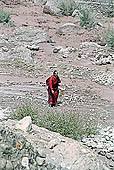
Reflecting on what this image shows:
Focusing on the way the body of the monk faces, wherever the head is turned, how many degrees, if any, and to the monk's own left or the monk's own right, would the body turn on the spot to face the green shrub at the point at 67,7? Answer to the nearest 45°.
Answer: approximately 135° to the monk's own left

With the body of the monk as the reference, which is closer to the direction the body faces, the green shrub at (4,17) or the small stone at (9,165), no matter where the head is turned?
the small stone

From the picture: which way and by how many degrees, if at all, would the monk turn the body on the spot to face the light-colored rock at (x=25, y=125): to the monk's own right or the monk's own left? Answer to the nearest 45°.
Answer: approximately 45° to the monk's own right

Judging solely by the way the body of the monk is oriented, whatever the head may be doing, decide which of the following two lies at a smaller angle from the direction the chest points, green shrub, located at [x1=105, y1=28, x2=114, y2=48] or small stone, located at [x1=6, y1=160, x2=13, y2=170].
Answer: the small stone

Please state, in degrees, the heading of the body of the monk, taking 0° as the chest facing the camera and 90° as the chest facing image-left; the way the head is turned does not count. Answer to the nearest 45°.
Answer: approximately 315°

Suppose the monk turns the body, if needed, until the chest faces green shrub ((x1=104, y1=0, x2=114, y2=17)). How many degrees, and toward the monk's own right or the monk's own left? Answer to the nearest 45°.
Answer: approximately 135° to the monk's own left

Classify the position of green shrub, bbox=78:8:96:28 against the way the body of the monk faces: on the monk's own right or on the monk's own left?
on the monk's own left

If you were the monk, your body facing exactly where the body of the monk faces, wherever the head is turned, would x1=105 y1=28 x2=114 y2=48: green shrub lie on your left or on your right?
on your left

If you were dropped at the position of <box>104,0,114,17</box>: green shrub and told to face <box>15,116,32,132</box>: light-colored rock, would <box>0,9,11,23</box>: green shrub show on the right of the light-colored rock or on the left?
right

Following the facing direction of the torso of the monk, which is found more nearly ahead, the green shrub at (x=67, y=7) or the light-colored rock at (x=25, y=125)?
the light-colored rock

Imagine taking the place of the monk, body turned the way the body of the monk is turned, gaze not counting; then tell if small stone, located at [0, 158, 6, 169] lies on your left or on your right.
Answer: on your right

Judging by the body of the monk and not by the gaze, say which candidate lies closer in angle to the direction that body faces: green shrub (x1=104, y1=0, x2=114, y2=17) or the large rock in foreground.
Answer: the large rock in foreground

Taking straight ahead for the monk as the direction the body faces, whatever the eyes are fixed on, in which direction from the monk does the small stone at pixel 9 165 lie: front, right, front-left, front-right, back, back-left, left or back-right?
front-right

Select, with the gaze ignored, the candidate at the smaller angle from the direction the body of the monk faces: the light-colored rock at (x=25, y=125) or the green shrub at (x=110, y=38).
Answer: the light-colored rock

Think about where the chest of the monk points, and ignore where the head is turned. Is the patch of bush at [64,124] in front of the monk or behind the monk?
in front
